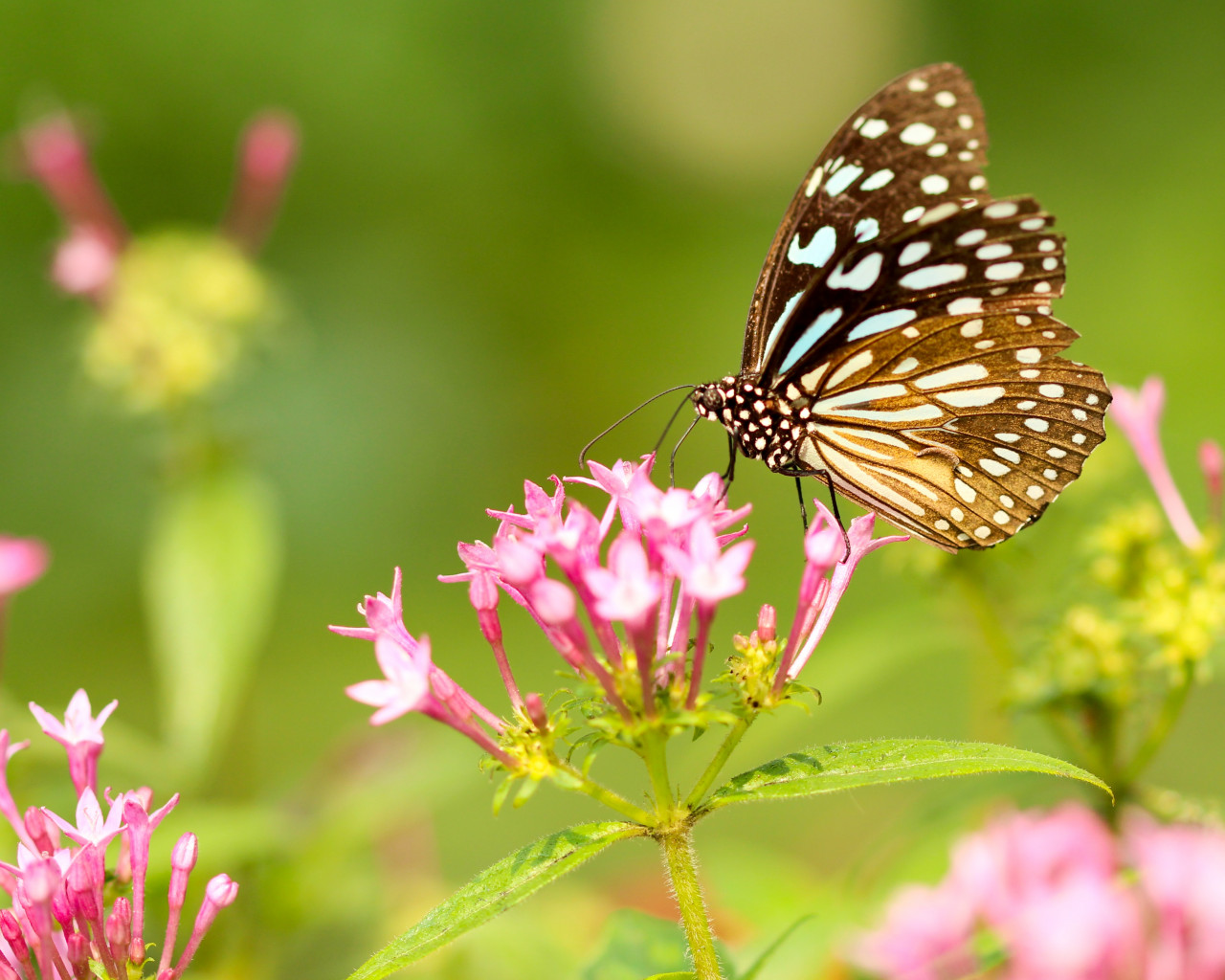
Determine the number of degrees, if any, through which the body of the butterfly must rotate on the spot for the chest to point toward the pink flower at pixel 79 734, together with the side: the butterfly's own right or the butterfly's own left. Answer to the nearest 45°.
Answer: approximately 45° to the butterfly's own left

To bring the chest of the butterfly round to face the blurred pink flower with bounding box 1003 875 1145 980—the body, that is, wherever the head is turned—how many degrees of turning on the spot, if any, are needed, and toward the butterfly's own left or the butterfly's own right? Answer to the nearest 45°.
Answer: approximately 90° to the butterfly's own left

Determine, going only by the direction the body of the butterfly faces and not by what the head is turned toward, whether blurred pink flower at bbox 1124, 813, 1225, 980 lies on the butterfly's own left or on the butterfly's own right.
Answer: on the butterfly's own left

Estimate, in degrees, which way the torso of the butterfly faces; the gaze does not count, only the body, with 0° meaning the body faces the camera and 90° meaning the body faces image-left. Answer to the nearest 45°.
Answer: approximately 90°

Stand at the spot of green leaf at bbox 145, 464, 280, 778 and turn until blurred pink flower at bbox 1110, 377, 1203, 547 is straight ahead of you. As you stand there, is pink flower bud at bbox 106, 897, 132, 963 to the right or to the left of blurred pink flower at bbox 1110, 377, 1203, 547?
right

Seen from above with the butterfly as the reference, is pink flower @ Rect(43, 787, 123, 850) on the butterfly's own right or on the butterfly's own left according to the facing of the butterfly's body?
on the butterfly's own left

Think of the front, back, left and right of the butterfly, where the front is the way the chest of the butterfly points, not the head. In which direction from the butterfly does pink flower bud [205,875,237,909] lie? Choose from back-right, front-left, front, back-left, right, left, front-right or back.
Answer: front-left

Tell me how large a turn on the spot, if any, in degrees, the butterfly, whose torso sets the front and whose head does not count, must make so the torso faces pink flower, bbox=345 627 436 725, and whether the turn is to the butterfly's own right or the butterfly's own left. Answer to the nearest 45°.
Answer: approximately 45° to the butterfly's own left

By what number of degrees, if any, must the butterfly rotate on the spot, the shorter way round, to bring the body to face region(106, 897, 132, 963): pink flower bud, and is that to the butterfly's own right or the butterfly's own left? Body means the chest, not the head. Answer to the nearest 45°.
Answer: approximately 45° to the butterfly's own left
